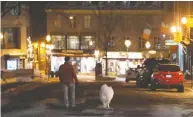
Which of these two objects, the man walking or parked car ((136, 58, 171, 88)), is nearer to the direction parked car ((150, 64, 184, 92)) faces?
the parked car

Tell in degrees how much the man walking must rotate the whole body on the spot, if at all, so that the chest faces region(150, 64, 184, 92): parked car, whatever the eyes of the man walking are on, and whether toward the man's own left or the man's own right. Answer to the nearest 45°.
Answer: approximately 45° to the man's own right

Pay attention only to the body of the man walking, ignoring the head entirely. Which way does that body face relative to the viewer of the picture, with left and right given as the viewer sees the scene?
facing away from the viewer

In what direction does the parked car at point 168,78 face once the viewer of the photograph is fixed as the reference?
facing away from the viewer
